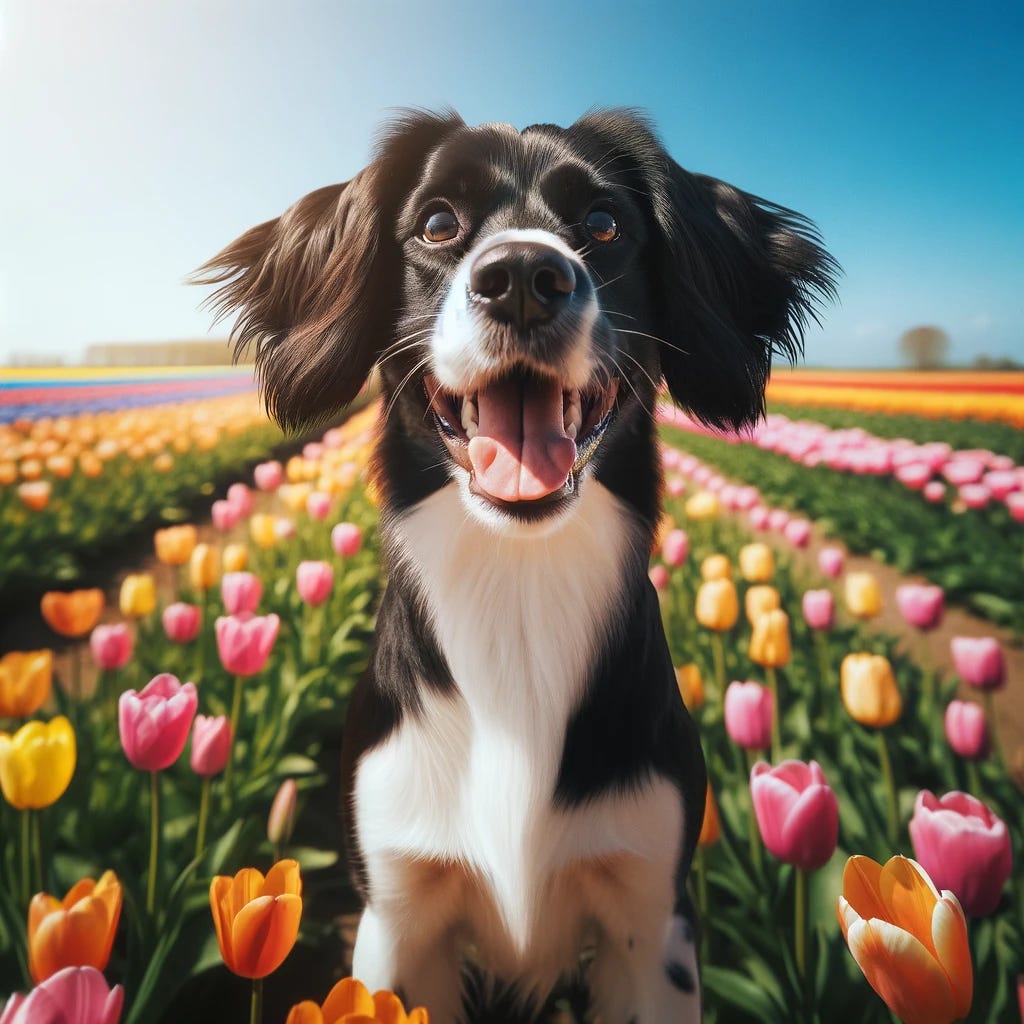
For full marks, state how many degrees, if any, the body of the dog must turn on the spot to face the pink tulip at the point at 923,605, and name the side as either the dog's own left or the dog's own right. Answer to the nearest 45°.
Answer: approximately 90° to the dog's own left

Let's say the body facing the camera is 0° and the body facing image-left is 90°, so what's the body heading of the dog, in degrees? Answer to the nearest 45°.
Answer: approximately 0°
